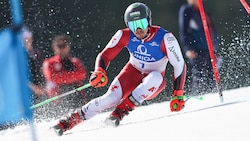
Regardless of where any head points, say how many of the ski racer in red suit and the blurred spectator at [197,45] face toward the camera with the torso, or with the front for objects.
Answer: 2

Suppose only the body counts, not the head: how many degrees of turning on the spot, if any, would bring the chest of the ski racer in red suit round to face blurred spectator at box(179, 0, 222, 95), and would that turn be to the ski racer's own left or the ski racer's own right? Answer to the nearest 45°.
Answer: approximately 135° to the ski racer's own left

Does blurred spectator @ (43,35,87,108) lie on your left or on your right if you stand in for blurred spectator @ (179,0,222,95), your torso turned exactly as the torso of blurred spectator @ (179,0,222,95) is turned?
on your right

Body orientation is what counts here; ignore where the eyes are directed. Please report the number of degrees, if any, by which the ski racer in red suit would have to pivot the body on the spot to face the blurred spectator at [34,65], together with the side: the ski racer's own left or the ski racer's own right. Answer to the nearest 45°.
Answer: approximately 135° to the ski racer's own right
